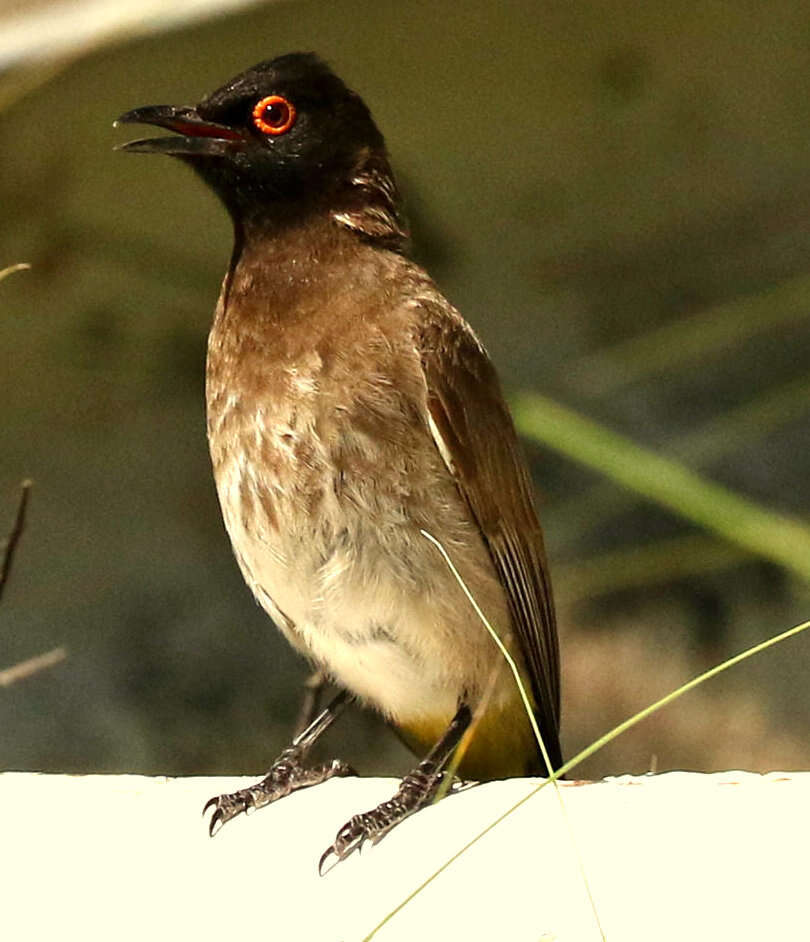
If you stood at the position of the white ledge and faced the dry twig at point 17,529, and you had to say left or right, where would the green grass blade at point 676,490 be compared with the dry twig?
right

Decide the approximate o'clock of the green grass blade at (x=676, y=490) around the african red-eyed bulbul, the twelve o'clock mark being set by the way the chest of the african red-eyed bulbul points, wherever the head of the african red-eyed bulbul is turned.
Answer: The green grass blade is roughly at 6 o'clock from the african red-eyed bulbul.

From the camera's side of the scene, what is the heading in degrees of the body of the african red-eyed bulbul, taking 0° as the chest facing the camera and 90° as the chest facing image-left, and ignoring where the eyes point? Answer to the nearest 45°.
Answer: approximately 45°
